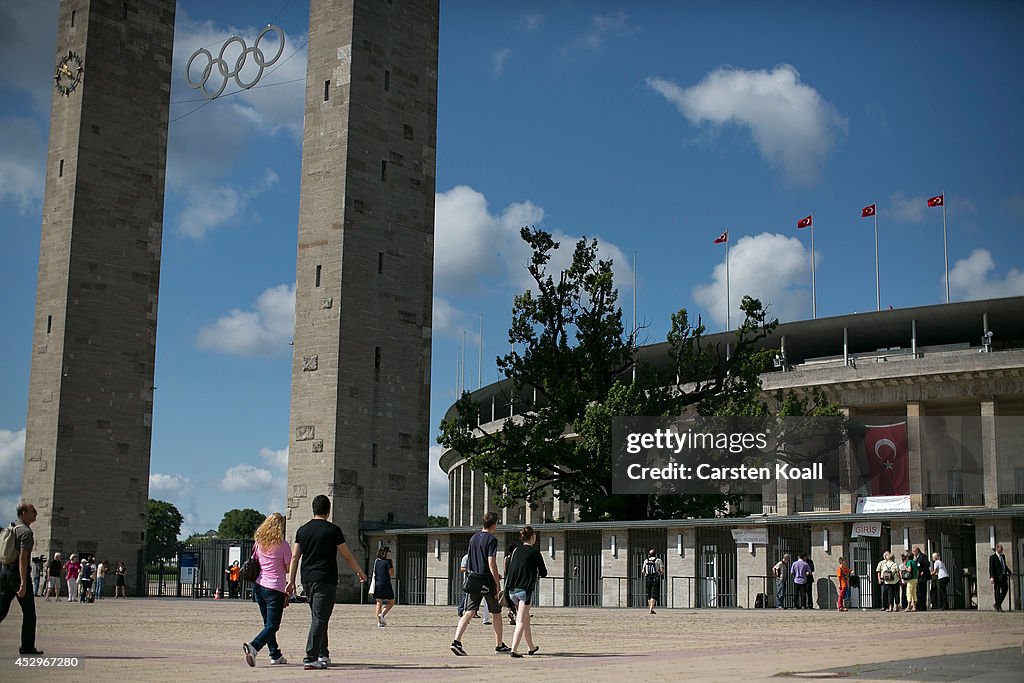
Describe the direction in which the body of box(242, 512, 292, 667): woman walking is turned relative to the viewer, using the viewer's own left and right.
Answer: facing away from the viewer and to the right of the viewer

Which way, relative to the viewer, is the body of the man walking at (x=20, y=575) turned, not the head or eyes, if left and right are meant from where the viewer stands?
facing to the right of the viewer

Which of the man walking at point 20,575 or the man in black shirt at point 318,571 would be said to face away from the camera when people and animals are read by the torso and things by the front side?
the man in black shirt

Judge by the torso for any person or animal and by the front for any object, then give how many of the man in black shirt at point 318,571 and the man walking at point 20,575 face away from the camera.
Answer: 1

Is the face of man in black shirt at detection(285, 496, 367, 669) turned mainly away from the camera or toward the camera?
away from the camera

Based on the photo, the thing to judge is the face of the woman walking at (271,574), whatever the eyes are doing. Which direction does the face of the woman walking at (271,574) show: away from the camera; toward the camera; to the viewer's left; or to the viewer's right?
away from the camera

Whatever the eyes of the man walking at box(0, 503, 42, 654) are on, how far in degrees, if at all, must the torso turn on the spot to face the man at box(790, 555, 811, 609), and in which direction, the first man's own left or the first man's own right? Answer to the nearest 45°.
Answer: approximately 45° to the first man's own left

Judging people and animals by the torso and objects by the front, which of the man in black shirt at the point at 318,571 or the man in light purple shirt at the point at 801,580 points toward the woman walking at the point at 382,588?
the man in black shirt

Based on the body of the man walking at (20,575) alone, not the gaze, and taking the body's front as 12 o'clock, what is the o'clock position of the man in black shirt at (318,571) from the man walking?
The man in black shirt is roughly at 1 o'clock from the man walking.

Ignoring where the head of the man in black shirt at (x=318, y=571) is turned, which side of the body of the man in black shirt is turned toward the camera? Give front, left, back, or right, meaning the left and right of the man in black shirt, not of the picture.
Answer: back

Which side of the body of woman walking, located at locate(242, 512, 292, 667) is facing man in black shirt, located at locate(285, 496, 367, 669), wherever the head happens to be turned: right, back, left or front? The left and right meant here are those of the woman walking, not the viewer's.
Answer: right
